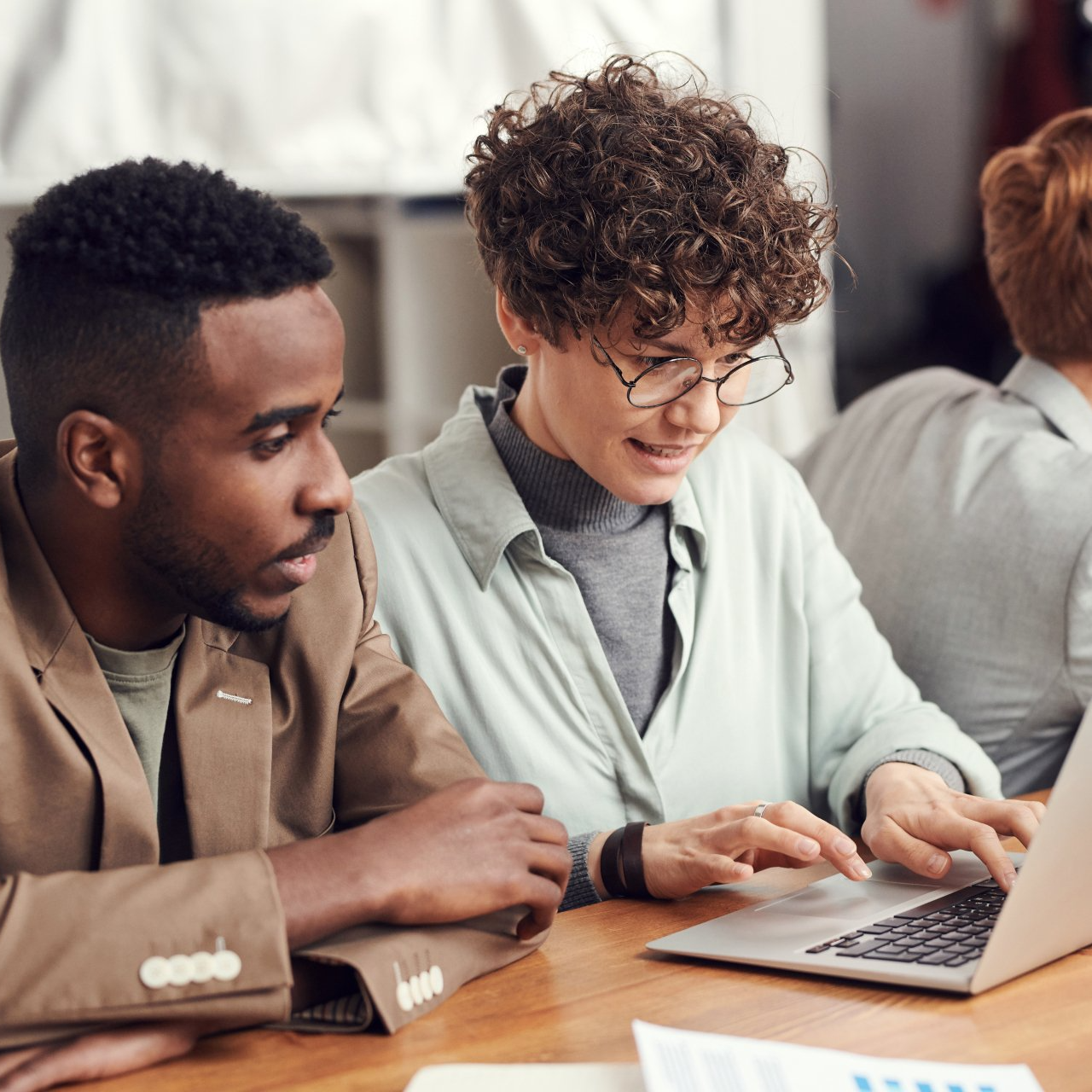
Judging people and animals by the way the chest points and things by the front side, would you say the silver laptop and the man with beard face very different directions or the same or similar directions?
very different directions

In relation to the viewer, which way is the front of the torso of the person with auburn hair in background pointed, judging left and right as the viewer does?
facing away from the viewer and to the right of the viewer

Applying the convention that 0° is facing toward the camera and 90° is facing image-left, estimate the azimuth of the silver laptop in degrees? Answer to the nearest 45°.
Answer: approximately 135°

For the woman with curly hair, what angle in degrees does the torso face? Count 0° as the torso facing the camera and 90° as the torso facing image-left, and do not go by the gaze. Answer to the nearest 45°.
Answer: approximately 315°

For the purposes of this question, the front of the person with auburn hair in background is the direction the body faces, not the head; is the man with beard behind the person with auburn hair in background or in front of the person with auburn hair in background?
behind

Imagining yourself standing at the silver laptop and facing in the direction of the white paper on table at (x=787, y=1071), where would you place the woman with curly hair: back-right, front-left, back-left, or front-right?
back-right

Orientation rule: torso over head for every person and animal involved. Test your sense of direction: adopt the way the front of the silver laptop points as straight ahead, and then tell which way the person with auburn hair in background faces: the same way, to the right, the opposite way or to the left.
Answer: to the right
